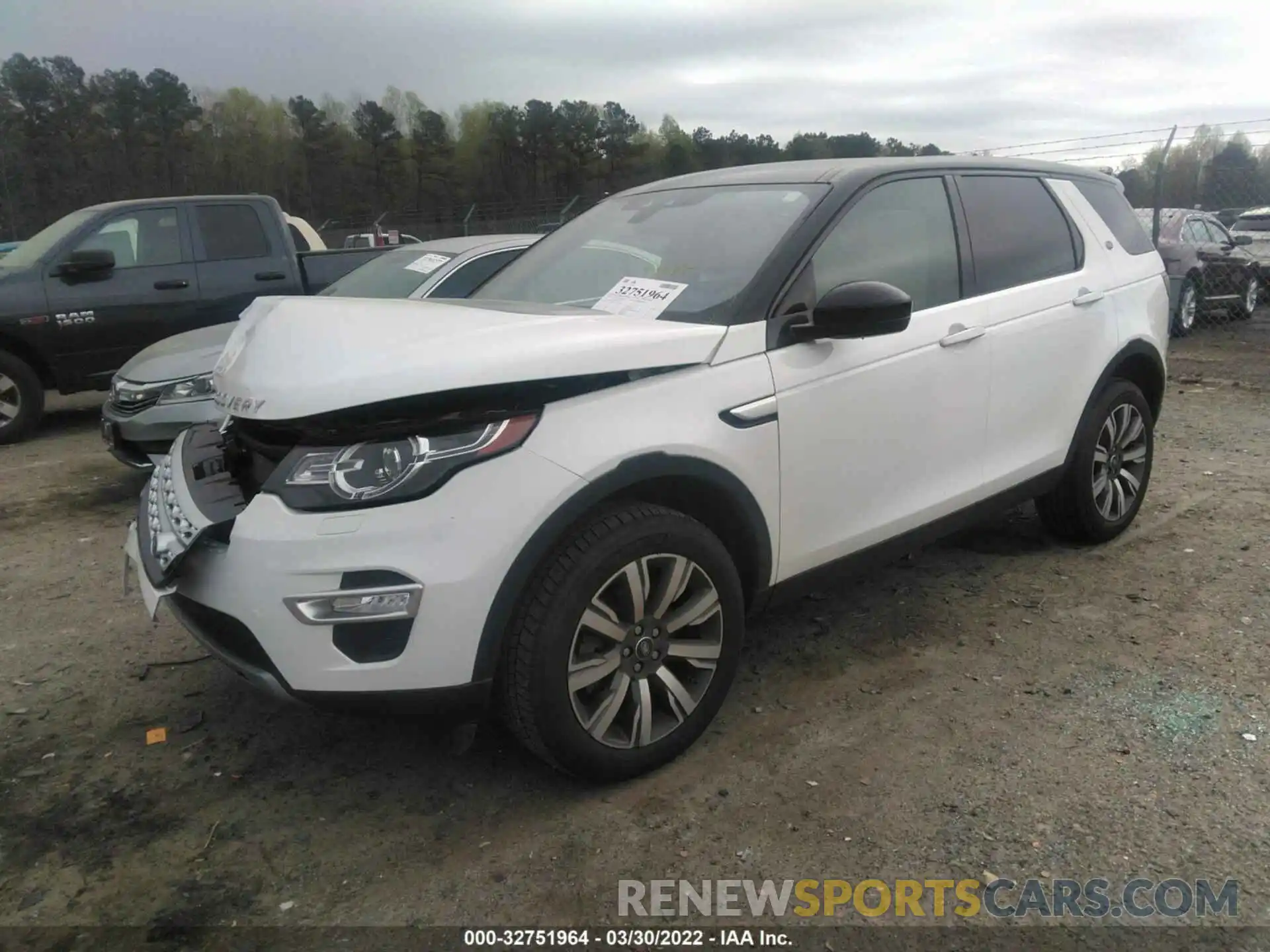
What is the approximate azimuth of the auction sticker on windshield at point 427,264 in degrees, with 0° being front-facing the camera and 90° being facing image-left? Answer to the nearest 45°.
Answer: approximately 45°

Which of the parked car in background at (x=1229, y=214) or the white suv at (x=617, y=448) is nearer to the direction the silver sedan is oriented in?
the white suv

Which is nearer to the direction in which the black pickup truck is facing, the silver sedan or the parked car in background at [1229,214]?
the silver sedan

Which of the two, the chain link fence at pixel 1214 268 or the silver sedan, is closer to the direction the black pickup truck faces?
the silver sedan

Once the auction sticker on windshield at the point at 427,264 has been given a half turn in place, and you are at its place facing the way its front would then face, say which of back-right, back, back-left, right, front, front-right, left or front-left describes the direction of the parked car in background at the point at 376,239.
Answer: front-left

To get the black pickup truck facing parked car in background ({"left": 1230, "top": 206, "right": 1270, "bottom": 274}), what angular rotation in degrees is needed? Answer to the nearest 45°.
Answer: approximately 135° to its left

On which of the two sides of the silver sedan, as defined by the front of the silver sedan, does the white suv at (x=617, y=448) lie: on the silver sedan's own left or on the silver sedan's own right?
on the silver sedan's own left

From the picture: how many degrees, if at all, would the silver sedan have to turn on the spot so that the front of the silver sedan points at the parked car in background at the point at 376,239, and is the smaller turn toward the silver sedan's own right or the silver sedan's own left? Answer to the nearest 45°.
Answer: approximately 135° to the silver sedan's own right

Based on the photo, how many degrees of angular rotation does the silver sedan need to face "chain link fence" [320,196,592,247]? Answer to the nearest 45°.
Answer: approximately 135° to its right
